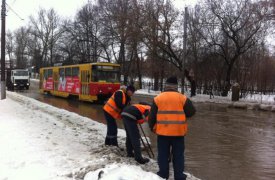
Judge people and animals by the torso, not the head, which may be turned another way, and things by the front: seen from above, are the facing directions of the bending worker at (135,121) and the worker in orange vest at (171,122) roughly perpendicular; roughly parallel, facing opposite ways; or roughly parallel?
roughly perpendicular

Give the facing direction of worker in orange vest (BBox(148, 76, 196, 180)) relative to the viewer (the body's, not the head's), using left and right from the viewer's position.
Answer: facing away from the viewer

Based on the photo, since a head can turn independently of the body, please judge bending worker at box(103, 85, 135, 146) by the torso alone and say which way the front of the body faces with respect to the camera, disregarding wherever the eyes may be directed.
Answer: to the viewer's right

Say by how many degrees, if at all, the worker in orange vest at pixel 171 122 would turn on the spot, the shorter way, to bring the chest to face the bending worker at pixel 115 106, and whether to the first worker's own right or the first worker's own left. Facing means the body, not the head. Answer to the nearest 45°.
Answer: approximately 45° to the first worker's own left

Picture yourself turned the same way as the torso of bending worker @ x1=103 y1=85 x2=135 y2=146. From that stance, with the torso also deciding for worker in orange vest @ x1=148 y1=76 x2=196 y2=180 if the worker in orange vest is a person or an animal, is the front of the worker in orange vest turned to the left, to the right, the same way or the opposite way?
to the left

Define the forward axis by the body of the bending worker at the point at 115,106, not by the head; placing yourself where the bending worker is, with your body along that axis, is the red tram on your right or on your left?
on your left
